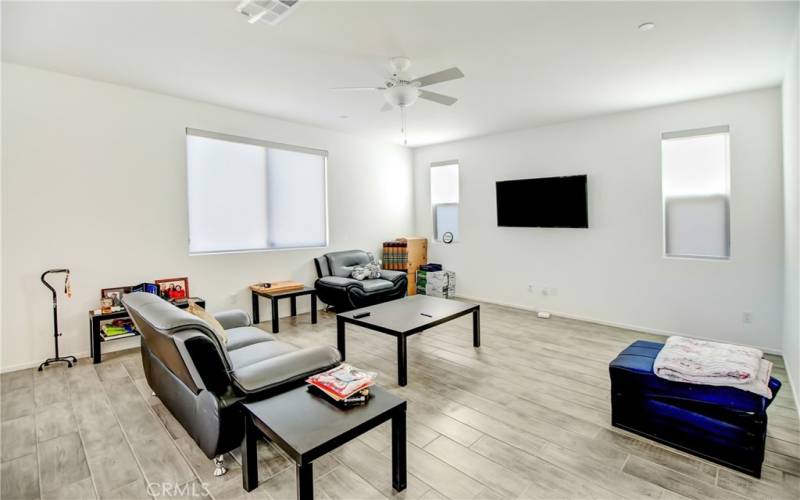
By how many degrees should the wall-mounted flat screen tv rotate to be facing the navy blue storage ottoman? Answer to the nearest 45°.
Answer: approximately 45° to its left

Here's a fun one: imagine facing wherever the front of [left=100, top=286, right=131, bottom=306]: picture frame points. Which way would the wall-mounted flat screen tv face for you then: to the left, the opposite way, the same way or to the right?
to the right

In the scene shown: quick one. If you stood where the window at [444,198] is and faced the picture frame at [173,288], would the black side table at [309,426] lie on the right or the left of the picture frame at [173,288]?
left

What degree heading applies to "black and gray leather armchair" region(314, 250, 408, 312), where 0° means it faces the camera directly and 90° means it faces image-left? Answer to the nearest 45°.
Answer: approximately 315°

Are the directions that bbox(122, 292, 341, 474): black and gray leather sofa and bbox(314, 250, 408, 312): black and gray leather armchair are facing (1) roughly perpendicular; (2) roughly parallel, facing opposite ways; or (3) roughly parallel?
roughly perpendicular

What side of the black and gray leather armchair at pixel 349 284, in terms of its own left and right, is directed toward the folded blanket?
front

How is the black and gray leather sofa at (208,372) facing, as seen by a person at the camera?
facing away from the viewer and to the right of the viewer

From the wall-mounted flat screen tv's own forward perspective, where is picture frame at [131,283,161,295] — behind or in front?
in front
